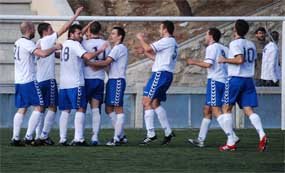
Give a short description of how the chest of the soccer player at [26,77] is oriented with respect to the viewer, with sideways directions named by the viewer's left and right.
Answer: facing away from the viewer and to the right of the viewer

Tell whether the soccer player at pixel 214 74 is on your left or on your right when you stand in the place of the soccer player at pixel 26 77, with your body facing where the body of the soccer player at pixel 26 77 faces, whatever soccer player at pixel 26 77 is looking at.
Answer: on your right

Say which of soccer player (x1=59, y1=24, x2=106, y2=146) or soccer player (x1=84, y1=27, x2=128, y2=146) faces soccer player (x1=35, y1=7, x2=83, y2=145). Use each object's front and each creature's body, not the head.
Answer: soccer player (x1=84, y1=27, x2=128, y2=146)

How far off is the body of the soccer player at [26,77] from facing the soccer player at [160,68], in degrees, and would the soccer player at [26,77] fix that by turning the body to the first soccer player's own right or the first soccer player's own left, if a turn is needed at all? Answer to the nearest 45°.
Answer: approximately 45° to the first soccer player's own right

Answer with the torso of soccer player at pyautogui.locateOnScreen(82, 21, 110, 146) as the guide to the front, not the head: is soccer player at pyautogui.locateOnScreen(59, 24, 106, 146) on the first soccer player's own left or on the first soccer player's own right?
on the first soccer player's own left

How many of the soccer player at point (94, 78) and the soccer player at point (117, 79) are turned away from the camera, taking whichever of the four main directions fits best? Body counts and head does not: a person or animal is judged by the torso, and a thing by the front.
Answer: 1

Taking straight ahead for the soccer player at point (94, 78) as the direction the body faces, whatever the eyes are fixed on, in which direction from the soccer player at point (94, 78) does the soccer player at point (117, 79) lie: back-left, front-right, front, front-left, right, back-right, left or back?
right

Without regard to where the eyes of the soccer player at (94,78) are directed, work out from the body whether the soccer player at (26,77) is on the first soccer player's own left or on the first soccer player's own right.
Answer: on the first soccer player's own left

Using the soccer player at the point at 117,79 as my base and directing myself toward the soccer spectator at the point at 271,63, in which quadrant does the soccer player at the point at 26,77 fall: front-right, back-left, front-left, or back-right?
back-left

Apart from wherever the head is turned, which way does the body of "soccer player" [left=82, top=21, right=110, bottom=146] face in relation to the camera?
away from the camera

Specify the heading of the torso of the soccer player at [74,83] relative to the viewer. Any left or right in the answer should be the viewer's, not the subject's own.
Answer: facing away from the viewer and to the right of the viewer

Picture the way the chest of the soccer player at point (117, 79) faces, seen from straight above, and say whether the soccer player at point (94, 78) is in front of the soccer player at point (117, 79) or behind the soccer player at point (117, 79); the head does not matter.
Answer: in front
